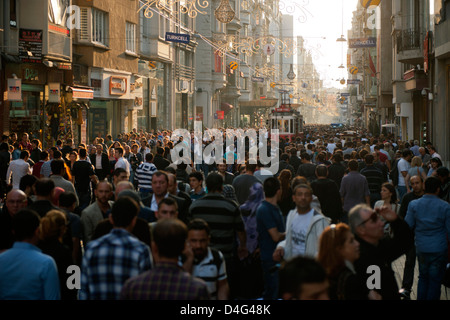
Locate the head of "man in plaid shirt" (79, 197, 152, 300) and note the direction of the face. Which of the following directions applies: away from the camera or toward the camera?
away from the camera

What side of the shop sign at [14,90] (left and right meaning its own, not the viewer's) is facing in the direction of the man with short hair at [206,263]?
front

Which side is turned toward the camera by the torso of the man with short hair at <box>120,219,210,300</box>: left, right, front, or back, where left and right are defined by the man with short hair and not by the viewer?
back

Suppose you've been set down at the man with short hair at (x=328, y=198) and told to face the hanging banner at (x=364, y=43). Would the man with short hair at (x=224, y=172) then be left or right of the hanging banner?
left

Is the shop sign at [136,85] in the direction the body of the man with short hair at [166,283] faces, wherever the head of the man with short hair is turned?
yes

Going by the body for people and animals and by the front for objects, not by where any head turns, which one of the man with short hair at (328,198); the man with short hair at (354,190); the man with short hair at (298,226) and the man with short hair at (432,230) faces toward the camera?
the man with short hair at (298,226)

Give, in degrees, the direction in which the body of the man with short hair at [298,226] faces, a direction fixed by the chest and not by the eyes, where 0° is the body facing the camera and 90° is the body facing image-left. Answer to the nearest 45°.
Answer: approximately 0°

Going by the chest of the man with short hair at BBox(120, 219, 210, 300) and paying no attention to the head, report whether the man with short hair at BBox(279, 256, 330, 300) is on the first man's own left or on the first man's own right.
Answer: on the first man's own right
